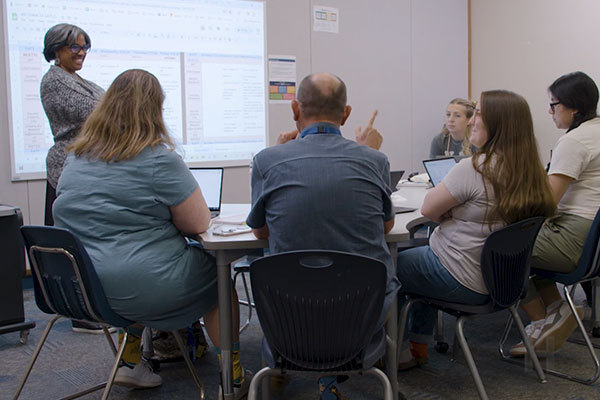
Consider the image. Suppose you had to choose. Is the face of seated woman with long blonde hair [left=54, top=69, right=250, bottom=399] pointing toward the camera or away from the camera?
away from the camera

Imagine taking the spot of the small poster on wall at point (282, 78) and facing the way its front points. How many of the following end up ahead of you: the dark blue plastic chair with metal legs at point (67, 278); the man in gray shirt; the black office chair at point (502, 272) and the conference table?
4

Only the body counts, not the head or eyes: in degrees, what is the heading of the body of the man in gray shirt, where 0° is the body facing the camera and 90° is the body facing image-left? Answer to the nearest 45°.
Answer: approximately 180°

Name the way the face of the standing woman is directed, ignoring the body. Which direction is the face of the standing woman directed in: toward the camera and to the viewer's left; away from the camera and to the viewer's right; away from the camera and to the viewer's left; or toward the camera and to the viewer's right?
toward the camera and to the viewer's right

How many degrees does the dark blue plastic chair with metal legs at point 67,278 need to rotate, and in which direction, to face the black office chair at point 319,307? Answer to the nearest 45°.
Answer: approximately 90° to its right

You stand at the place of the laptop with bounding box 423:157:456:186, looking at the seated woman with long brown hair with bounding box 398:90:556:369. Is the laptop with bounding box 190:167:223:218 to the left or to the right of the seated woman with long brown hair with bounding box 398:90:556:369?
right

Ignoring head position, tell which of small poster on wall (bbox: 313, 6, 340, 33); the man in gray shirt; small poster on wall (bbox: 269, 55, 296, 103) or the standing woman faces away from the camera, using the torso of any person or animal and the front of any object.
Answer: the man in gray shirt

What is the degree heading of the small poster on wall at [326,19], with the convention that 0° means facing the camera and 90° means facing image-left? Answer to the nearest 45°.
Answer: approximately 0°

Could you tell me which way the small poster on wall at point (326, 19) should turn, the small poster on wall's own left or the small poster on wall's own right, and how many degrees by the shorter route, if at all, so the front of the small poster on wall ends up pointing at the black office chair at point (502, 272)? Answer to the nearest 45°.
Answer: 0° — it already faces it

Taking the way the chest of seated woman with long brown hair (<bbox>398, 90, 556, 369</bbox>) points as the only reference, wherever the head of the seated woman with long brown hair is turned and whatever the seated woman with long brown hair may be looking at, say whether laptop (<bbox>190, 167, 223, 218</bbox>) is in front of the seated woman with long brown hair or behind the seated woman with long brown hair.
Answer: in front

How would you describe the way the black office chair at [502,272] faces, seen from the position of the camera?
facing away from the viewer and to the left of the viewer

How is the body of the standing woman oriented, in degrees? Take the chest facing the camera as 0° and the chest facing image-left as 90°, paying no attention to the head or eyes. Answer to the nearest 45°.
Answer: approximately 315°

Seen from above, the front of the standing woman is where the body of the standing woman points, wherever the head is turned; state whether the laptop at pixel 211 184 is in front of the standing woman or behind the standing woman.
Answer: in front
